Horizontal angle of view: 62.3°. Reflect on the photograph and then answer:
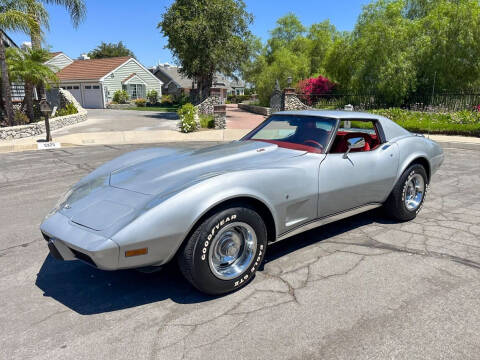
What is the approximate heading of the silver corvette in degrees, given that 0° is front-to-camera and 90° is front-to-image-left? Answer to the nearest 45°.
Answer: approximately 45°

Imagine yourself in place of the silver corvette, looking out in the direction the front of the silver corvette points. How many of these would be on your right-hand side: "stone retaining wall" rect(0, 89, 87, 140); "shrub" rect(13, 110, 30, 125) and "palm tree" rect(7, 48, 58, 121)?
3

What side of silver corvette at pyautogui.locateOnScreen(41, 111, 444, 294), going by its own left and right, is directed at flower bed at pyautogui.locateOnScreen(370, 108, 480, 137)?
back

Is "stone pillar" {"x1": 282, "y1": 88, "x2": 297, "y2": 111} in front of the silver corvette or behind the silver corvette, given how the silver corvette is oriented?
behind

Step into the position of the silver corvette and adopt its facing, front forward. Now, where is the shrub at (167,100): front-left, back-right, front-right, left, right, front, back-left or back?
back-right

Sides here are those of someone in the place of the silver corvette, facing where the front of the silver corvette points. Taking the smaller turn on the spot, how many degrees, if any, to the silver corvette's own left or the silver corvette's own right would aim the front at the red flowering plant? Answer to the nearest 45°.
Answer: approximately 135° to the silver corvette's own right

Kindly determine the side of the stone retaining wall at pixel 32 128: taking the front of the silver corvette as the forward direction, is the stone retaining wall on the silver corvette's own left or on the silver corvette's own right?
on the silver corvette's own right

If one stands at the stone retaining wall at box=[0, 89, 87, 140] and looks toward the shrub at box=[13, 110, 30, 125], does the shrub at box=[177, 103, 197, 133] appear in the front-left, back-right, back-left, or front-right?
back-right

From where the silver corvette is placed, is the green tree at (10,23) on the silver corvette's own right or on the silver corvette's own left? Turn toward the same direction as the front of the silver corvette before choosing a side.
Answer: on the silver corvette's own right

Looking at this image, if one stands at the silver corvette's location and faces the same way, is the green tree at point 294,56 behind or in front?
behind

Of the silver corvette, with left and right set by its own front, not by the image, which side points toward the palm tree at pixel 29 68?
right

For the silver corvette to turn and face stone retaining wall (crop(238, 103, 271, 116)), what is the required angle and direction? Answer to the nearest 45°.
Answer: approximately 135° to its right

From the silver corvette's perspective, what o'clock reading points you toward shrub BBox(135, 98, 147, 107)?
The shrub is roughly at 4 o'clock from the silver corvette.
